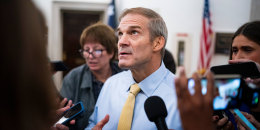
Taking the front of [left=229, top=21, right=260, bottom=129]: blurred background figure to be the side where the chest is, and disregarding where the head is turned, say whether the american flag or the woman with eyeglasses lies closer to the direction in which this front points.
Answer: the woman with eyeglasses

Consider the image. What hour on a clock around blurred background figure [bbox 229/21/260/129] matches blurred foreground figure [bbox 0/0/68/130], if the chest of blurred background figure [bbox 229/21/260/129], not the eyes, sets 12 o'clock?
blurred foreground figure [bbox 0/0/68/130] is roughly at 11 o'clock from blurred background figure [bbox 229/21/260/129].

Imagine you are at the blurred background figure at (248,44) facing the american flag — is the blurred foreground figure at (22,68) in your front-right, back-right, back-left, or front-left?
back-left

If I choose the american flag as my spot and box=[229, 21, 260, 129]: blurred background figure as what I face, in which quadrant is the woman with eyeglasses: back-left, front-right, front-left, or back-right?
front-right

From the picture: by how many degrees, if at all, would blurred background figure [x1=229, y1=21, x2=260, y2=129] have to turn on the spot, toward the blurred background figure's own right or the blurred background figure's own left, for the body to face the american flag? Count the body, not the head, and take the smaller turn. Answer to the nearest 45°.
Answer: approximately 135° to the blurred background figure's own right

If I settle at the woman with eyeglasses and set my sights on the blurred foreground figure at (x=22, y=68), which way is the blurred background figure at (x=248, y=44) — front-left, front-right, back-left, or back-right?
front-left

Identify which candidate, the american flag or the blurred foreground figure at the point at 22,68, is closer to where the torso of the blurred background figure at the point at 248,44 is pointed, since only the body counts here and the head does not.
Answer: the blurred foreground figure

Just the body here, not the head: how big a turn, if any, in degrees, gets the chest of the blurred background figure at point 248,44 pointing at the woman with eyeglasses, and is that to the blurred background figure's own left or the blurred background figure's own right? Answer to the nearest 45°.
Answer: approximately 45° to the blurred background figure's own right

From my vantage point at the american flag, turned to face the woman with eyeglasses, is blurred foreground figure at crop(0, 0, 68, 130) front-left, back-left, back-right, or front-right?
front-left

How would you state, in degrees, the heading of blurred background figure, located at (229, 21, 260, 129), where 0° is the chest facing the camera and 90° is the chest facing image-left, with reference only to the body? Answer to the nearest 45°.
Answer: approximately 45°
